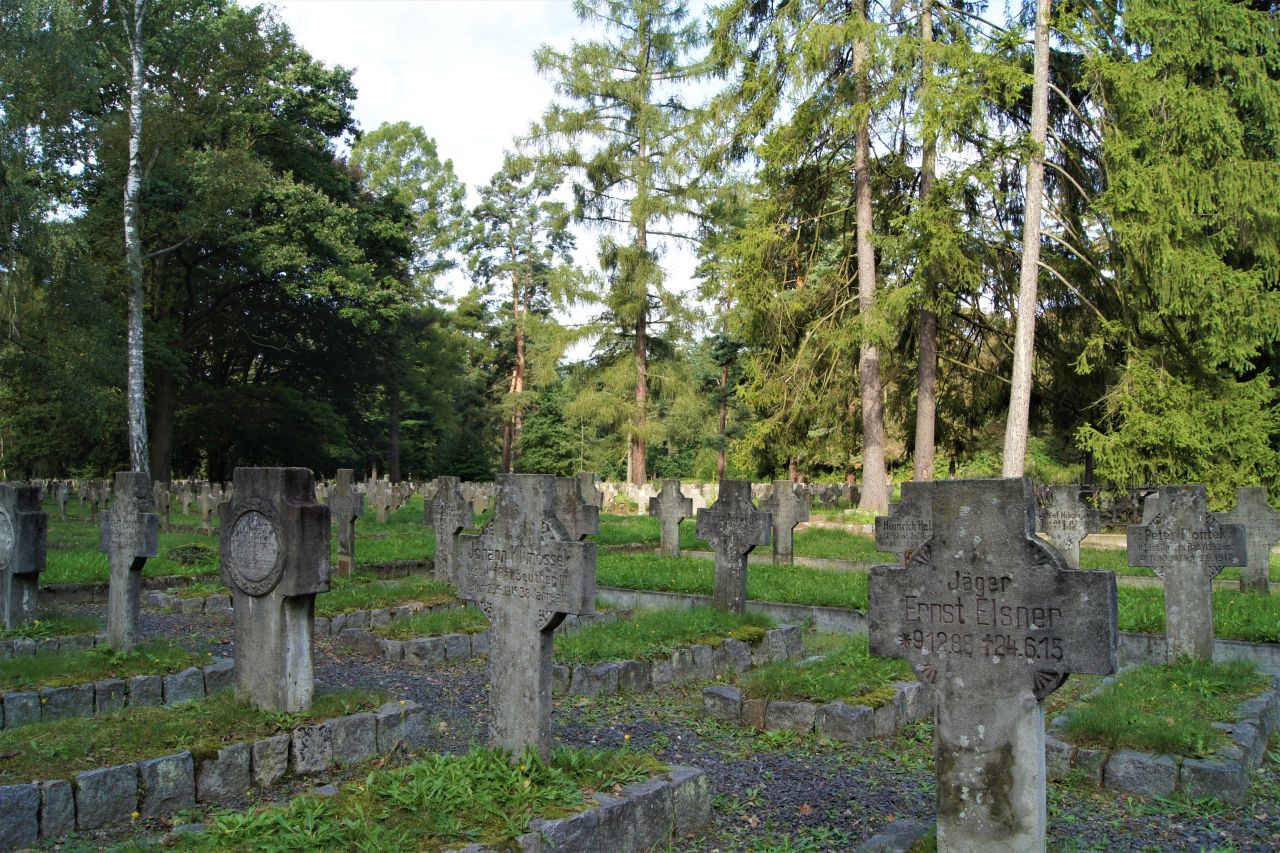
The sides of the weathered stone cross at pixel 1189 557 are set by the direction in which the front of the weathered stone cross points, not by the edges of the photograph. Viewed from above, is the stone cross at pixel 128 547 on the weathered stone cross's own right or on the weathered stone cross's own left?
on the weathered stone cross's own right

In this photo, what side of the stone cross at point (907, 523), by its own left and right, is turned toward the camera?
front

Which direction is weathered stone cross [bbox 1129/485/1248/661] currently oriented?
toward the camera

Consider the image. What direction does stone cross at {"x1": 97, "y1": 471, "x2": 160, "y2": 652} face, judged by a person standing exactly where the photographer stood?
facing the viewer and to the left of the viewer

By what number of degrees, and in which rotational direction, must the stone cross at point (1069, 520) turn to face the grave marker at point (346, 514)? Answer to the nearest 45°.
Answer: approximately 90° to its right

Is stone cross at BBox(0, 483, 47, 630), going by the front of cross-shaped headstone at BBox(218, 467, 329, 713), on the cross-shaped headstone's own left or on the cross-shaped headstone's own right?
on the cross-shaped headstone's own right

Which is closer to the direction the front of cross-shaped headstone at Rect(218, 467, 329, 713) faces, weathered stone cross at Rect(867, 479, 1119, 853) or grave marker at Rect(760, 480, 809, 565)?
the weathered stone cross

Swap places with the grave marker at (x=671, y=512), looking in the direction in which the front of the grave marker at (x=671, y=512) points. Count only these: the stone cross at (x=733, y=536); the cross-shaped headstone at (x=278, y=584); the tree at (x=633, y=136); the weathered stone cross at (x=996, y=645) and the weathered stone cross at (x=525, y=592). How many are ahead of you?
4

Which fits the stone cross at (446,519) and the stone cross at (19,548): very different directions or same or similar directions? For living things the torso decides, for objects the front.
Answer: same or similar directions

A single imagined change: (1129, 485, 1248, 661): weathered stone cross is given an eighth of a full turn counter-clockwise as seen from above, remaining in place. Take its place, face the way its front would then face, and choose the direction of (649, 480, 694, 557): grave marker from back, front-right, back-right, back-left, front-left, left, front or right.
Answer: back

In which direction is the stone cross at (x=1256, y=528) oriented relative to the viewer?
toward the camera

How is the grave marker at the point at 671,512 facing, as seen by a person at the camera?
facing the viewer
